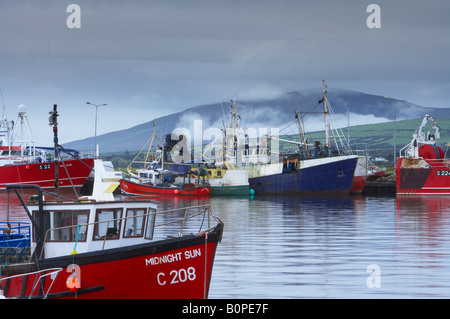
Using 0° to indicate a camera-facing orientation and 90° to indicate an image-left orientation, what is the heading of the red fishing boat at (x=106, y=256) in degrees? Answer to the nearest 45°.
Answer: approximately 270°
